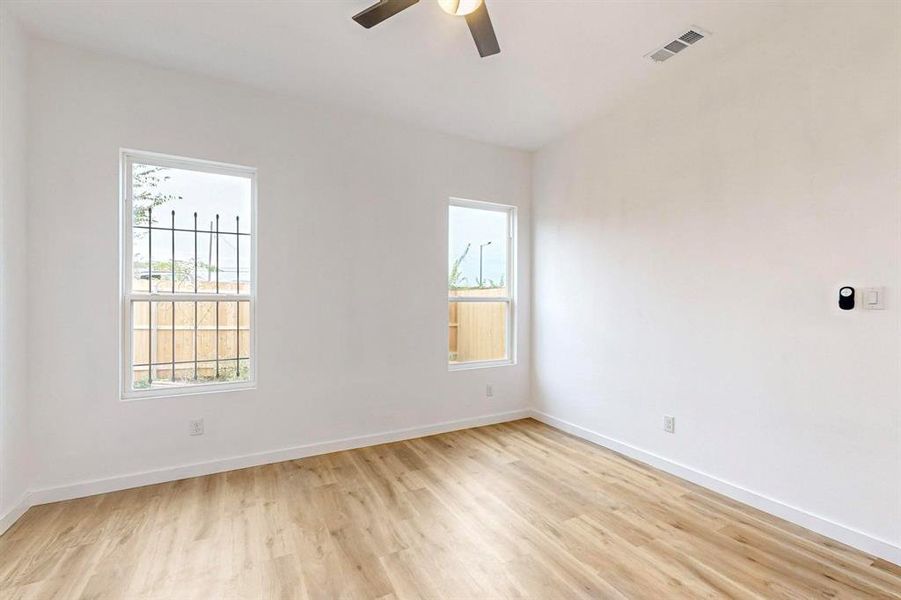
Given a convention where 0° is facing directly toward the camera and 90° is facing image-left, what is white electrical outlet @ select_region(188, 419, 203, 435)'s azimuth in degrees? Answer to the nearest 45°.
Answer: approximately 0°

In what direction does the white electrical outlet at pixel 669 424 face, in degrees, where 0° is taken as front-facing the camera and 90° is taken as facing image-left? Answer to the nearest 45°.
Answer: approximately 45°

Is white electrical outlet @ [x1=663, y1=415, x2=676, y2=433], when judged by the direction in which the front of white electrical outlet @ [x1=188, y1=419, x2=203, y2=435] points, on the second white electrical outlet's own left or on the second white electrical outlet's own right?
on the second white electrical outlet's own left

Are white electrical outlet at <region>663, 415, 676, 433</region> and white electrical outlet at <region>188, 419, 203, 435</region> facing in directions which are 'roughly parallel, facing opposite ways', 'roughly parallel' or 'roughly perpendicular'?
roughly perpendicular

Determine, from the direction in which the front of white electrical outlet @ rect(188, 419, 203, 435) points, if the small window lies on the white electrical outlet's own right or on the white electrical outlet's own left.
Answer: on the white electrical outlet's own left

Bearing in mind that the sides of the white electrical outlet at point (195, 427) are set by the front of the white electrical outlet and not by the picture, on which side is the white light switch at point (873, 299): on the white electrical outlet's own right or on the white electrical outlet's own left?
on the white electrical outlet's own left
